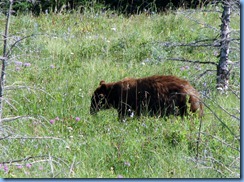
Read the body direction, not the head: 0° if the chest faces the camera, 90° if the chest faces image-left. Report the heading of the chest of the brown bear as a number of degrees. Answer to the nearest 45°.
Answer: approximately 90°
